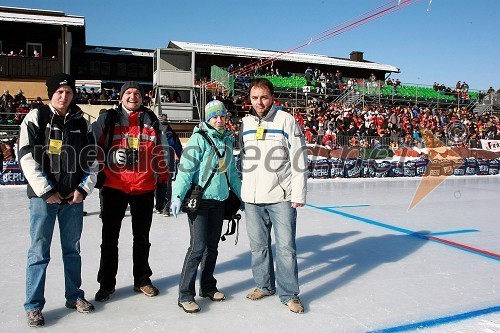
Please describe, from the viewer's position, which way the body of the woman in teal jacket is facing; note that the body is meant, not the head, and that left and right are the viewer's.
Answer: facing the viewer and to the right of the viewer

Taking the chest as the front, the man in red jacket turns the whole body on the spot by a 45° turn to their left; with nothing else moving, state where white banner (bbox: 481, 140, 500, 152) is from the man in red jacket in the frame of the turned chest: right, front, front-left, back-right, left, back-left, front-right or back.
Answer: left

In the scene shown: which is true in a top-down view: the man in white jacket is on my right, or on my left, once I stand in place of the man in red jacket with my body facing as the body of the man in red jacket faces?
on my left

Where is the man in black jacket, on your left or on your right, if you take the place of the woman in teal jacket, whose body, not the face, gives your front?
on your right

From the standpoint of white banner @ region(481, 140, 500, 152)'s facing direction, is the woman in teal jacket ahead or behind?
ahead

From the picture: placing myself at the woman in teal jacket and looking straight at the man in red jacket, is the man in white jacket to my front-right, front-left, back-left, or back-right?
back-right

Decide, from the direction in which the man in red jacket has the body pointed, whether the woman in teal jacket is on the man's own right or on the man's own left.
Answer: on the man's own left

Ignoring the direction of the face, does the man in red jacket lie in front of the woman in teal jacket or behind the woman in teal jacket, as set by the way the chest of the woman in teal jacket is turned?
behind

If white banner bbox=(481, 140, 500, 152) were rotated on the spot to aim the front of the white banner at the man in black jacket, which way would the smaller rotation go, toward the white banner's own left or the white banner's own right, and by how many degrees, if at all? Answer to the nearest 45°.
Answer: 0° — it already faces them

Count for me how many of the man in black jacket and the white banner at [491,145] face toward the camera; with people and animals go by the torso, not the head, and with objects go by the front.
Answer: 2

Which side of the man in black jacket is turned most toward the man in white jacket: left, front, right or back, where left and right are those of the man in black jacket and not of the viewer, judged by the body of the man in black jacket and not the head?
left
